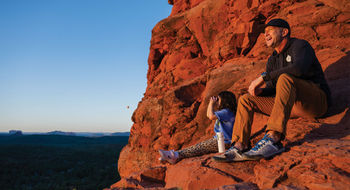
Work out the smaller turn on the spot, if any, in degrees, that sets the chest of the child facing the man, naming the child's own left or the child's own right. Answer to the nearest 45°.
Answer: approximately 135° to the child's own left

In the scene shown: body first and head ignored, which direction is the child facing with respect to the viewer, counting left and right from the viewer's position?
facing to the left of the viewer
